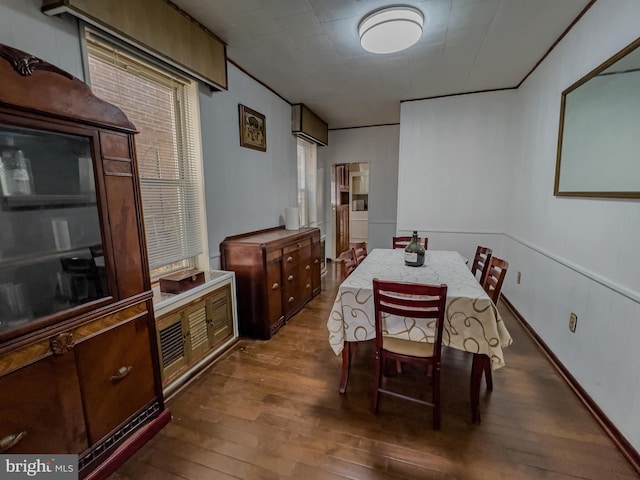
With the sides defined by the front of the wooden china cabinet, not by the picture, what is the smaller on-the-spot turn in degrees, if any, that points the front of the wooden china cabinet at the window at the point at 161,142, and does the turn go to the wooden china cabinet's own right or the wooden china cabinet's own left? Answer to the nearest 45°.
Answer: approximately 90° to the wooden china cabinet's own left

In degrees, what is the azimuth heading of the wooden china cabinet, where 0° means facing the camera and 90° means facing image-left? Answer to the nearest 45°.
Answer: approximately 315°

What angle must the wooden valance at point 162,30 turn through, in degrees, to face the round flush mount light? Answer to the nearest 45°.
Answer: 0° — it already faces it

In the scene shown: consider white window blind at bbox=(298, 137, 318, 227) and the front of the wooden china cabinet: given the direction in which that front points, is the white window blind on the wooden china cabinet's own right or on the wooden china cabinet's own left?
on the wooden china cabinet's own left

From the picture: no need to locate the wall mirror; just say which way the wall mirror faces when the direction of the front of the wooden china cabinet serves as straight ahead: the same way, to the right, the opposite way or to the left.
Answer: the opposite way

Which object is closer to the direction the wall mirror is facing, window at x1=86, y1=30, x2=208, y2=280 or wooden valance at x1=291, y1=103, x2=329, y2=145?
the window

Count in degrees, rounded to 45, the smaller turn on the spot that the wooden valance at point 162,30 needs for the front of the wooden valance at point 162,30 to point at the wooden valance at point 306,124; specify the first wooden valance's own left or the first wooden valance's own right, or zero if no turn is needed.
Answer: approximately 90° to the first wooden valance's own left
